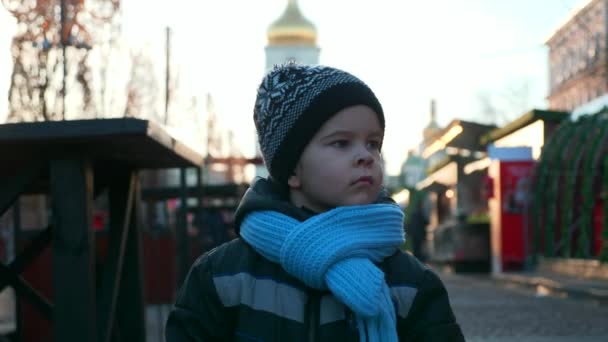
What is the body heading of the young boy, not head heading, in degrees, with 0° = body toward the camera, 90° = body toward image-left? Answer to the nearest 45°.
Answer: approximately 0°

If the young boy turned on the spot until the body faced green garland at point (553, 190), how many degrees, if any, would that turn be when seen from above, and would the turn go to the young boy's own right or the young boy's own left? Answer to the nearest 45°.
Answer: approximately 180°

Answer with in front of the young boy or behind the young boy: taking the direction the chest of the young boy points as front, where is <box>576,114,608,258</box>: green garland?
behind

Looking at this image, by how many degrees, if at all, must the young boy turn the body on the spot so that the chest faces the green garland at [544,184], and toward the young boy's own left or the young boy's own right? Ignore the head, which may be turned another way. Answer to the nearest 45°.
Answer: approximately 180°

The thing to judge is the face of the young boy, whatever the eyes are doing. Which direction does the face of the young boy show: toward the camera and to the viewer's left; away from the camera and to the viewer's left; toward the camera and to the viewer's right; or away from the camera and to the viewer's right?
toward the camera and to the viewer's right
